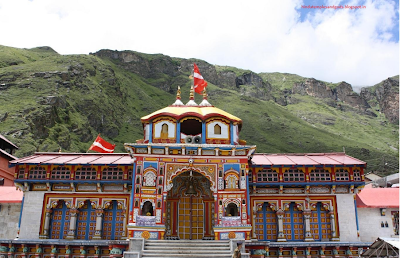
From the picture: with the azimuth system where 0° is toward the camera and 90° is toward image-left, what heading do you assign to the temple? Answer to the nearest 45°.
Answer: approximately 0°

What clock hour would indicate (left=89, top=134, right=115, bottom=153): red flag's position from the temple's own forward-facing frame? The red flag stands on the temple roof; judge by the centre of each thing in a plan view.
The red flag is roughly at 4 o'clock from the temple.
